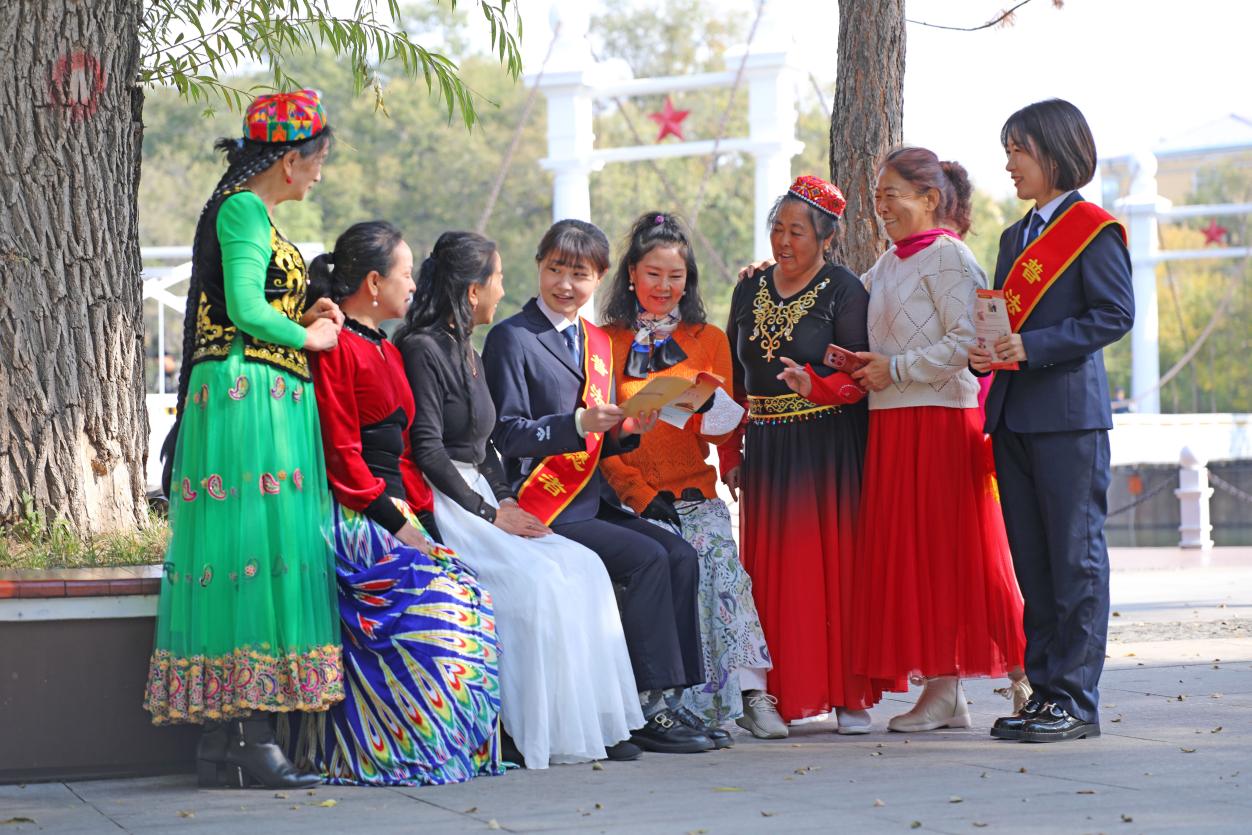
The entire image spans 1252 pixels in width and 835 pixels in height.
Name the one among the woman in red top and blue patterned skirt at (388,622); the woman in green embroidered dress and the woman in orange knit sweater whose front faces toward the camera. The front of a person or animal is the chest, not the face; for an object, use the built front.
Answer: the woman in orange knit sweater

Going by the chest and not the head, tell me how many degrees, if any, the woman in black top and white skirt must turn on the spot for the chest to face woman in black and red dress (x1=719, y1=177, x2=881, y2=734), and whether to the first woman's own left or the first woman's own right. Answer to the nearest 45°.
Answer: approximately 45° to the first woman's own left

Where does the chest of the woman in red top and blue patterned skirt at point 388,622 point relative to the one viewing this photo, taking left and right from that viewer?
facing to the right of the viewer

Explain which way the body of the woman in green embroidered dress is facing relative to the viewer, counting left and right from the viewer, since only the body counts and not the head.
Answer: facing to the right of the viewer

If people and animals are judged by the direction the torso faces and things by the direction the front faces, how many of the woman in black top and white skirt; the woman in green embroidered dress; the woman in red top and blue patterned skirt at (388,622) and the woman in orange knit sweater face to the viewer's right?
3

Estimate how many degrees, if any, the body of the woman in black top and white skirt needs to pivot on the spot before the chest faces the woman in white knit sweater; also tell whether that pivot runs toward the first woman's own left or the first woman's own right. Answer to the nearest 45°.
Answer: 0° — they already face them

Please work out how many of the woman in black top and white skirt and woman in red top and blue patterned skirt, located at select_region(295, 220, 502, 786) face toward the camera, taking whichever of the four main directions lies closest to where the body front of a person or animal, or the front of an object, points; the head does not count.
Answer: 0

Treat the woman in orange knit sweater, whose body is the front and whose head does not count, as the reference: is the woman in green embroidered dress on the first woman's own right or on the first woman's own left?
on the first woman's own right

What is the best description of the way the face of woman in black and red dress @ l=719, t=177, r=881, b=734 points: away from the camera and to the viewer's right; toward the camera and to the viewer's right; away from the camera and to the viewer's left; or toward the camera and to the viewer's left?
toward the camera and to the viewer's left

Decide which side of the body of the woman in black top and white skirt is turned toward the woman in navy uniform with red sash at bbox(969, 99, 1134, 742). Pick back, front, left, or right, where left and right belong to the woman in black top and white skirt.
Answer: front

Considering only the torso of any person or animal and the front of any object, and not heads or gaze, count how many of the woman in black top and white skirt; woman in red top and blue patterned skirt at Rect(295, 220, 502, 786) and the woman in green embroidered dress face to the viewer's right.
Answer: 3

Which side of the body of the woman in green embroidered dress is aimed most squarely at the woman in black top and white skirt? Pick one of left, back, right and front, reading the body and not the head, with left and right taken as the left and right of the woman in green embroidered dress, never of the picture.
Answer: front

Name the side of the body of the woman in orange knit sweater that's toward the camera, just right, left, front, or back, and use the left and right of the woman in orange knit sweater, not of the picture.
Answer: front

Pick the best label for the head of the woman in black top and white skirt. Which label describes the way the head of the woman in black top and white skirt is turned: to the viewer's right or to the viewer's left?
to the viewer's right

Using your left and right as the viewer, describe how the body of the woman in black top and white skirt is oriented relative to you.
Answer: facing to the right of the viewer

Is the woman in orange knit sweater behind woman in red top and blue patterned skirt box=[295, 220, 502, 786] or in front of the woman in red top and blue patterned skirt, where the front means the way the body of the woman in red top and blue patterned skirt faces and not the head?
in front
